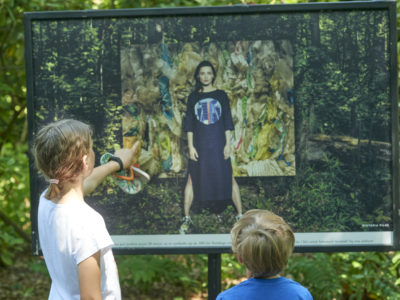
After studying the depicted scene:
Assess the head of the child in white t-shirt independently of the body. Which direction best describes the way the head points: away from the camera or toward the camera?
away from the camera

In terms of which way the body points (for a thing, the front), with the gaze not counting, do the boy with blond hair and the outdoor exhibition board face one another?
yes

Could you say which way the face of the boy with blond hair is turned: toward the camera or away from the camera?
away from the camera

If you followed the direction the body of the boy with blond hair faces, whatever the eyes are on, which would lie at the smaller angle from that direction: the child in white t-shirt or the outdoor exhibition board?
the outdoor exhibition board

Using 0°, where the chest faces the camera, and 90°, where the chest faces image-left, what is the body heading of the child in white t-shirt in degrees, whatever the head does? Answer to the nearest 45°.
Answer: approximately 225°

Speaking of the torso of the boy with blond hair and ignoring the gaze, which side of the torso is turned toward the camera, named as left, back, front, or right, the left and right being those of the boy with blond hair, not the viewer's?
back

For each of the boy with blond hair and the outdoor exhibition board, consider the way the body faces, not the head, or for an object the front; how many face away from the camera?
1

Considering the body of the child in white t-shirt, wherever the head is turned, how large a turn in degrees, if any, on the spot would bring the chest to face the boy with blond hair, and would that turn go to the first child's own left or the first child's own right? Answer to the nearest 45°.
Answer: approximately 90° to the first child's own right

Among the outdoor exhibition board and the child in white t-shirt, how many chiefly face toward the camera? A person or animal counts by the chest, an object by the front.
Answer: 1

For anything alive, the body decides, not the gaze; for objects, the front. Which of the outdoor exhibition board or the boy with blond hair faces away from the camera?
the boy with blond hair

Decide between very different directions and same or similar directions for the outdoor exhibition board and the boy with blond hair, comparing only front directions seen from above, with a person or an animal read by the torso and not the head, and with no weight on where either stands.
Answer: very different directions
